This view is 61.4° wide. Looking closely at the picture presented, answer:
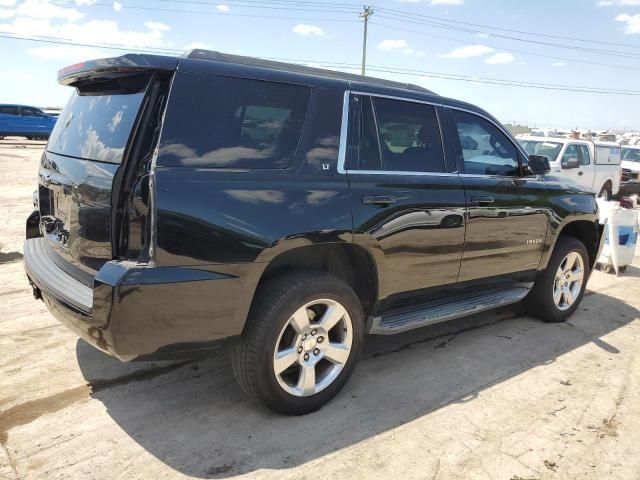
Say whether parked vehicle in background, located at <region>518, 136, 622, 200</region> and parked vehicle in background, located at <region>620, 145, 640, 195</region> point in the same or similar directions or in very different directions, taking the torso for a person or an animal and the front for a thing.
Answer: same or similar directions

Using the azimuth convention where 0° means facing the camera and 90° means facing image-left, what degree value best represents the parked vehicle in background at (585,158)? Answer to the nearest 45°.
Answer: approximately 45°

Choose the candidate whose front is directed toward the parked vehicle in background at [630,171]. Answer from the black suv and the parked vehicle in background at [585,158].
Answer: the black suv

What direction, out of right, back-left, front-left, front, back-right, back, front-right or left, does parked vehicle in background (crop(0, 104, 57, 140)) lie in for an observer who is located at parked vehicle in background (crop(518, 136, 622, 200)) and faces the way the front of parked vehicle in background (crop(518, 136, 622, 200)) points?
front-right

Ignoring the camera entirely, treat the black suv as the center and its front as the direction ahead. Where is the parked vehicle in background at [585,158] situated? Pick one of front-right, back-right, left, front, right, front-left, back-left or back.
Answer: front

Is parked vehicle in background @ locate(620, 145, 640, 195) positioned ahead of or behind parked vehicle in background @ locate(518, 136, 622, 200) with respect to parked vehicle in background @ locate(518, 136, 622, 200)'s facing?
behind

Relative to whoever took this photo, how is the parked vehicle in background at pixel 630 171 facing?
facing the viewer and to the left of the viewer

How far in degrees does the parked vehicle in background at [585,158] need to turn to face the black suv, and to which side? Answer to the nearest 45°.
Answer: approximately 45° to its left

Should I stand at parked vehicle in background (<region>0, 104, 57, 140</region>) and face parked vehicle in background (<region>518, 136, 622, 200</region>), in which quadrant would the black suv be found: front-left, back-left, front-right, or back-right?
front-right

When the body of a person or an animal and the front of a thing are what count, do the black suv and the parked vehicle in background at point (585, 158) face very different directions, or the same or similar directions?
very different directions

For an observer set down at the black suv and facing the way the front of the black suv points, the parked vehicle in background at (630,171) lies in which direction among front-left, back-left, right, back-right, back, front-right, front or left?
front

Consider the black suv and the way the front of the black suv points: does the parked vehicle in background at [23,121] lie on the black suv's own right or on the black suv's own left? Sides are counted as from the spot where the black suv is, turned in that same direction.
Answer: on the black suv's own left

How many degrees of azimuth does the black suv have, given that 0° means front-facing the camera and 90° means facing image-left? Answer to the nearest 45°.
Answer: approximately 225°

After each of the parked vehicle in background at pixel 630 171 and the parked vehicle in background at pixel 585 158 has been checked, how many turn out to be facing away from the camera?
0
